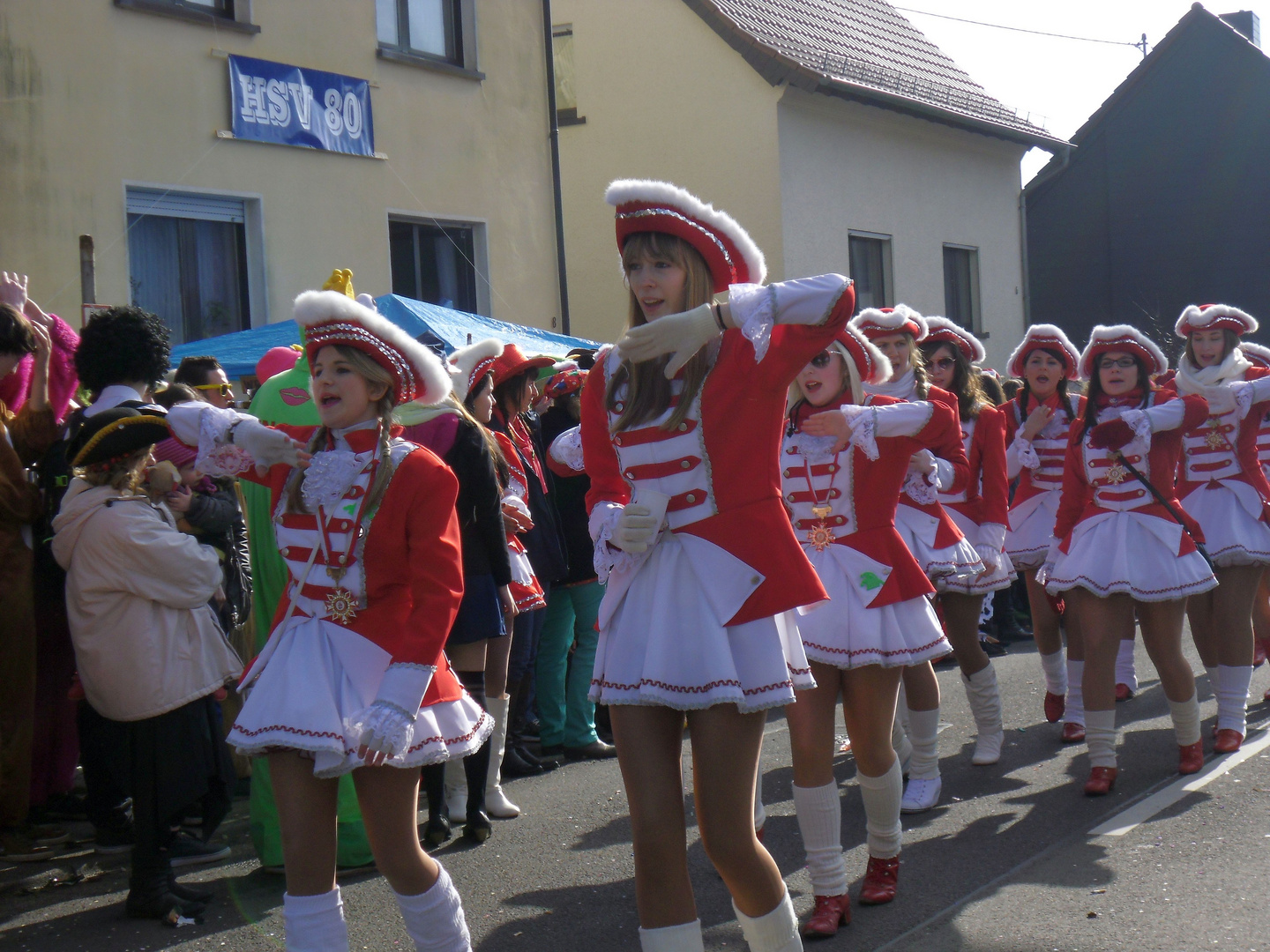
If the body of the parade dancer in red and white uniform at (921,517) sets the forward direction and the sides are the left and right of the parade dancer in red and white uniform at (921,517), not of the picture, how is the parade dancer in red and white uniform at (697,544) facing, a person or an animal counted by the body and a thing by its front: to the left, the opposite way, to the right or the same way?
the same way

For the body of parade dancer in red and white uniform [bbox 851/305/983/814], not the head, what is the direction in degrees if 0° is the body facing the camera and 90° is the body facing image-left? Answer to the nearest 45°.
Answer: approximately 45°

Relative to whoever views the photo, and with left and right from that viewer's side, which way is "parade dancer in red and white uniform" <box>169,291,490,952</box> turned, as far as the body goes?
facing the viewer and to the left of the viewer

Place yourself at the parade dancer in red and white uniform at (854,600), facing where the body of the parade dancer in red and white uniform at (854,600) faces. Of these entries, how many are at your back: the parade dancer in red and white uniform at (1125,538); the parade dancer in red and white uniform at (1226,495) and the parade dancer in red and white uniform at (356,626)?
2

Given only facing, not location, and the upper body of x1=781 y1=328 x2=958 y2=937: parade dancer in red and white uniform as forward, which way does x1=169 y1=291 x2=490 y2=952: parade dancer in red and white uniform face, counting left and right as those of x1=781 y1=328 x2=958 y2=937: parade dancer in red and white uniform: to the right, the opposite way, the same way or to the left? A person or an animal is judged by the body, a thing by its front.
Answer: the same way

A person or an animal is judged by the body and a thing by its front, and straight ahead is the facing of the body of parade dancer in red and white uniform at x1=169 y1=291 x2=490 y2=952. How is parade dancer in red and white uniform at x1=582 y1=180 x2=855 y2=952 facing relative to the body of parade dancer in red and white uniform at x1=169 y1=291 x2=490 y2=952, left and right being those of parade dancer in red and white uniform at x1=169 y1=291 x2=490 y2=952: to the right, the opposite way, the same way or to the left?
the same way

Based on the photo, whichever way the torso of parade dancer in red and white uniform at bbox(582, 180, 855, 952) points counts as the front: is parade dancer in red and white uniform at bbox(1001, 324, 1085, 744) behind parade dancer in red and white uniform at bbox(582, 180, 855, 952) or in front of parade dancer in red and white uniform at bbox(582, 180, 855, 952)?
behind

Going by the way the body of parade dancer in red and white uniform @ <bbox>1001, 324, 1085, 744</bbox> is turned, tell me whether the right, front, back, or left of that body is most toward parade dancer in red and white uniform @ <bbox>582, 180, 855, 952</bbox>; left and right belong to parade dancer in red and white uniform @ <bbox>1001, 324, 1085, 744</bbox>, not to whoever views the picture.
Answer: front

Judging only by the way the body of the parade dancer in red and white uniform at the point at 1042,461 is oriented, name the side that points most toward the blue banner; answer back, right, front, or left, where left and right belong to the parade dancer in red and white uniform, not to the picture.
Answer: right

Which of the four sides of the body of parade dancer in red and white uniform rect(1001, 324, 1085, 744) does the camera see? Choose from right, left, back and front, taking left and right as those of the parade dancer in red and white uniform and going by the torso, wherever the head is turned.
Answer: front

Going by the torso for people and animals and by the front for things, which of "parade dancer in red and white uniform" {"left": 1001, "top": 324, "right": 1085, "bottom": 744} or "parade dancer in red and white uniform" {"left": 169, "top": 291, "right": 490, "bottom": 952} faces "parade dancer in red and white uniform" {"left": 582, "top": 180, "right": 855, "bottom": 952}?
"parade dancer in red and white uniform" {"left": 1001, "top": 324, "right": 1085, "bottom": 744}

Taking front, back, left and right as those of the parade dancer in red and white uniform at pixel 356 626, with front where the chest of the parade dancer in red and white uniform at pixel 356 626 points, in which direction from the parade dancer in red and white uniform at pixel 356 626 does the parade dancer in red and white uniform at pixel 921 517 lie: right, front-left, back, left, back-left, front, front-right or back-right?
back

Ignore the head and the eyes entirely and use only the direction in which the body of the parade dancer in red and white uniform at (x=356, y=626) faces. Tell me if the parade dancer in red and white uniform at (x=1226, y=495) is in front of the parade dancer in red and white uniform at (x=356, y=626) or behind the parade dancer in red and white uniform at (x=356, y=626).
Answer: behind

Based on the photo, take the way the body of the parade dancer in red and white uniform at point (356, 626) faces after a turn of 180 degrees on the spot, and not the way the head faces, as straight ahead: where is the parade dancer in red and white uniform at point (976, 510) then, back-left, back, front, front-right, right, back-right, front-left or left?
front

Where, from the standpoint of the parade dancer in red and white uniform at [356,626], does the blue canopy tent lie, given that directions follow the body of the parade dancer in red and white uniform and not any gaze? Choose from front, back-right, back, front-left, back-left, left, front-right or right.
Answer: back-right
